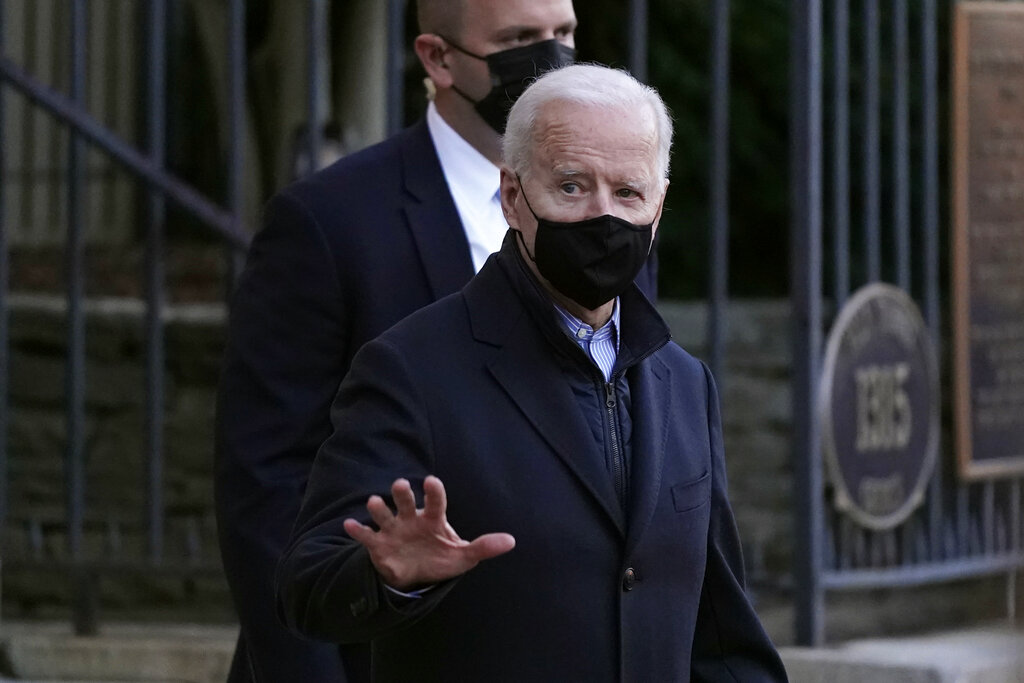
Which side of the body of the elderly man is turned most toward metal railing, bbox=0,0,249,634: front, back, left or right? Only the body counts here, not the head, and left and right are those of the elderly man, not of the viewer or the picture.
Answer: back

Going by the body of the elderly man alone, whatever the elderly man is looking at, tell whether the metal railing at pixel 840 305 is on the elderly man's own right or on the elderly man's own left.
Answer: on the elderly man's own left

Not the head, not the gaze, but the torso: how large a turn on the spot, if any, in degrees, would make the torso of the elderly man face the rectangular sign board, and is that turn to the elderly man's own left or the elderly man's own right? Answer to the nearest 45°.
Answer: approximately 90° to the elderly man's own left

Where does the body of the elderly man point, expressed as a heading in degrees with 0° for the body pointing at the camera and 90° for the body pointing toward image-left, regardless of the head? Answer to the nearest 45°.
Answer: approximately 315°

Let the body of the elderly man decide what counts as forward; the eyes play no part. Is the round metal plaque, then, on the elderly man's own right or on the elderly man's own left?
on the elderly man's own left
